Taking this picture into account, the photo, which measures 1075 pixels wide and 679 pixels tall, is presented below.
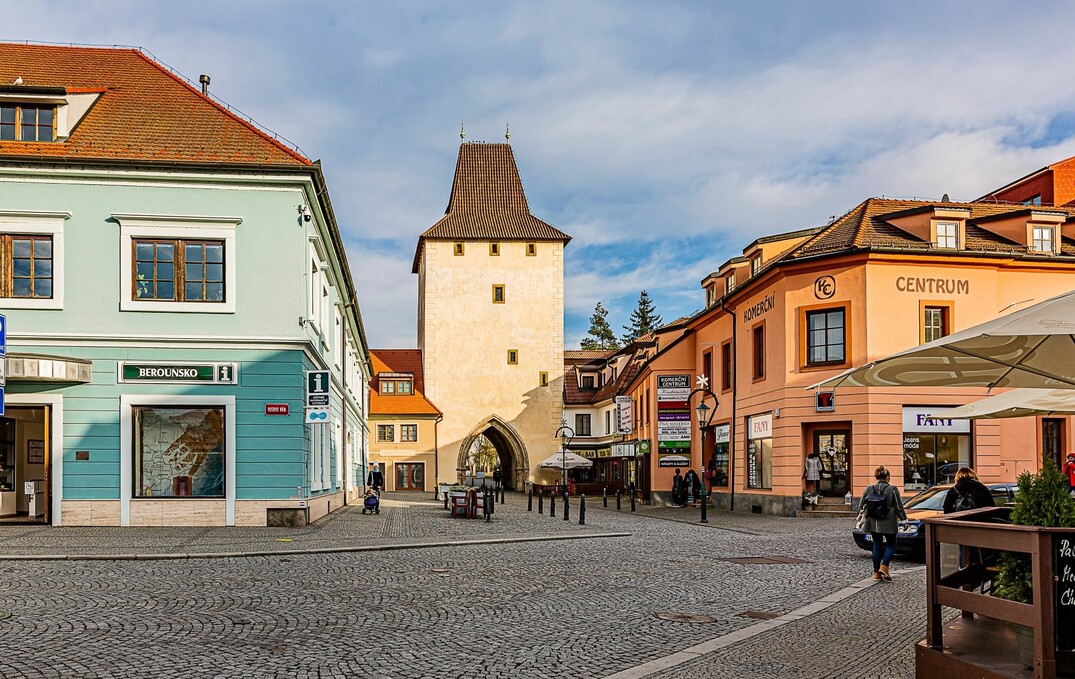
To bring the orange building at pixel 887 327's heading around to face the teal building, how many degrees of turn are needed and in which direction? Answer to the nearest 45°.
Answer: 0° — it already faces it

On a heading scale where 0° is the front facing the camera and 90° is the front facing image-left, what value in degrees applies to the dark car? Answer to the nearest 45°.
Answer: approximately 45°

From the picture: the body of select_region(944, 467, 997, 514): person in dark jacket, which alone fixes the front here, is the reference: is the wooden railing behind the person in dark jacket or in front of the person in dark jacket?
behind

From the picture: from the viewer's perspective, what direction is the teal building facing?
toward the camera

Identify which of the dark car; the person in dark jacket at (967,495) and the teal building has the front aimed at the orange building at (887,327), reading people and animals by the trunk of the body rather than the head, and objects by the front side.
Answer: the person in dark jacket

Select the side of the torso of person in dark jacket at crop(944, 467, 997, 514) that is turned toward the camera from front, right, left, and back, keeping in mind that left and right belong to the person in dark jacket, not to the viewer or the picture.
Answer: back

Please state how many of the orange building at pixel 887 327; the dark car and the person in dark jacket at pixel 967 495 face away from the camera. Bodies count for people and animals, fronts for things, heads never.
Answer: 1

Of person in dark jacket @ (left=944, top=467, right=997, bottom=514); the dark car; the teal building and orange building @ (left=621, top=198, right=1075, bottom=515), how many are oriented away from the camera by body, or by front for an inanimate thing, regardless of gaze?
1

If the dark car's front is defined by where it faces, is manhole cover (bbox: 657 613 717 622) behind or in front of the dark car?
in front

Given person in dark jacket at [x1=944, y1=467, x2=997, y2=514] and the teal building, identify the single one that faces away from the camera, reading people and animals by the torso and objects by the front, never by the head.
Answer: the person in dark jacket

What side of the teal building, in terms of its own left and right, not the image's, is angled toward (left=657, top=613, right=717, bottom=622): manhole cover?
front

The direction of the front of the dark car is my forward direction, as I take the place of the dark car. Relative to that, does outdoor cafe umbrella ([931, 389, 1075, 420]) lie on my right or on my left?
on my left
